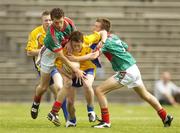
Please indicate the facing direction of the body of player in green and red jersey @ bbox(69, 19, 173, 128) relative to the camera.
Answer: to the viewer's left

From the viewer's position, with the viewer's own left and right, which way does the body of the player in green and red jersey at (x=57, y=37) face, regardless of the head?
facing the viewer and to the right of the viewer

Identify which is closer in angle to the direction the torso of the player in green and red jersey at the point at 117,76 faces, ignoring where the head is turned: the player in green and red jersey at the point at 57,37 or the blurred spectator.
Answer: the player in green and red jersey

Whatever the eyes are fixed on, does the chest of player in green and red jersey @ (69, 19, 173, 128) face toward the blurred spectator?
no

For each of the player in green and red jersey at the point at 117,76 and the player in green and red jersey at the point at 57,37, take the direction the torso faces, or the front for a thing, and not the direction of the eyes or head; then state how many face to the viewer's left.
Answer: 1

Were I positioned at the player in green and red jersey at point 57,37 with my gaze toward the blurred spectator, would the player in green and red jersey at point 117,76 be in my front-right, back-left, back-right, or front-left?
front-right

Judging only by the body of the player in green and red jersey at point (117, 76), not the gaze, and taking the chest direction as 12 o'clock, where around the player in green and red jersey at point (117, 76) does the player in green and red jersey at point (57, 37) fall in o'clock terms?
the player in green and red jersey at point (57, 37) is roughly at 12 o'clock from the player in green and red jersey at point (117, 76).

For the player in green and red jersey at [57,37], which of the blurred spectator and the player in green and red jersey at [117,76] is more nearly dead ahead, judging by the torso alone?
the player in green and red jersey
